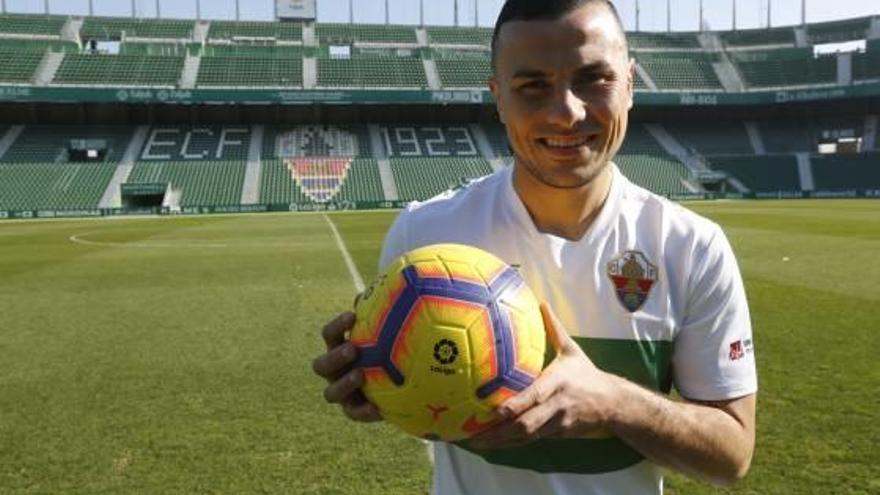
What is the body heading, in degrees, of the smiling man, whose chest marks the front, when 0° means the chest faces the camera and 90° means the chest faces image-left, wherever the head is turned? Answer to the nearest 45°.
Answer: approximately 0°
